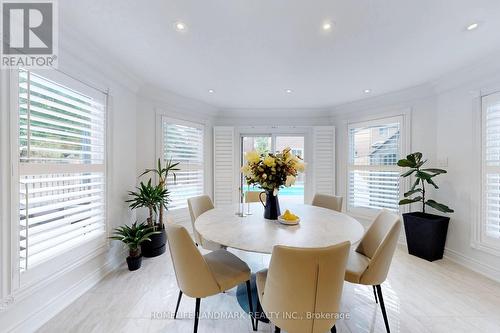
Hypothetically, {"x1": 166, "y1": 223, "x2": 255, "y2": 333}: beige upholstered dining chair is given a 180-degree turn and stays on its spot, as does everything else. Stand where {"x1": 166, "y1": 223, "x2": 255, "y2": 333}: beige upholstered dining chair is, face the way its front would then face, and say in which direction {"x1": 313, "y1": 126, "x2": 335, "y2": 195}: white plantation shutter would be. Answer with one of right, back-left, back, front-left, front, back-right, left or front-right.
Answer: back

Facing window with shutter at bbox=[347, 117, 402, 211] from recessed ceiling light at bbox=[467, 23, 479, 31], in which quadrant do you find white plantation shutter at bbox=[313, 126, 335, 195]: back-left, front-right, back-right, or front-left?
front-left

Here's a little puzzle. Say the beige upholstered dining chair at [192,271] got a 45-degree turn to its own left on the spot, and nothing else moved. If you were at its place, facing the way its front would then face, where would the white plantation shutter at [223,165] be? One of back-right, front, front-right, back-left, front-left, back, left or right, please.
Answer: front

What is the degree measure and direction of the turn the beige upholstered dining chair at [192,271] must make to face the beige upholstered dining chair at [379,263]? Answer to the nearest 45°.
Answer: approximately 45° to its right

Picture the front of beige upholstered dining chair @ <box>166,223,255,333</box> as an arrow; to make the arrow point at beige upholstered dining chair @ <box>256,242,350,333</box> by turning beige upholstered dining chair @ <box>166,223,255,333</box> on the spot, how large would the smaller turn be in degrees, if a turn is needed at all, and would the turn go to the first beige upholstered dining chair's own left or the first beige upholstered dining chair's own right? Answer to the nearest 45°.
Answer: approximately 90° to the first beige upholstered dining chair's own right

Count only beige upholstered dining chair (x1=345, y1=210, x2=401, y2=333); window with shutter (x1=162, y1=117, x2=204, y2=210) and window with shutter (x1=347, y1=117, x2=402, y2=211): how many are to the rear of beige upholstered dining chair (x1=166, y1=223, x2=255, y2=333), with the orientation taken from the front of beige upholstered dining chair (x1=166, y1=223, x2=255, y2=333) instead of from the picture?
0

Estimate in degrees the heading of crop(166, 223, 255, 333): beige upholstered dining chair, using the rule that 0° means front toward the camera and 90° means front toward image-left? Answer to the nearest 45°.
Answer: approximately 225°

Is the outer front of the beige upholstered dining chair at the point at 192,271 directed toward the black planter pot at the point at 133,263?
no

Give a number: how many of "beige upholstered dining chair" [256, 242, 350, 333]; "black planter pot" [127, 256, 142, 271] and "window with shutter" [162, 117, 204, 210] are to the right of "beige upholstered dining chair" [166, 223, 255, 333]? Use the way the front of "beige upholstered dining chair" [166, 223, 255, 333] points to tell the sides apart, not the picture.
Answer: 1

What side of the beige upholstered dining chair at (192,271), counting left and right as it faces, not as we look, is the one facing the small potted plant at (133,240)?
left

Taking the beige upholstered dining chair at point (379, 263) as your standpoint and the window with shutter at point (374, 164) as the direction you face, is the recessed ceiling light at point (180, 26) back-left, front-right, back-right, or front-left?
back-left

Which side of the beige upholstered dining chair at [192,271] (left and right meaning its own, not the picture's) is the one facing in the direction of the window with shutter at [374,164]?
front

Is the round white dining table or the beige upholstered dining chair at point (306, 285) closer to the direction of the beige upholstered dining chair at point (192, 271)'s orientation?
the round white dining table

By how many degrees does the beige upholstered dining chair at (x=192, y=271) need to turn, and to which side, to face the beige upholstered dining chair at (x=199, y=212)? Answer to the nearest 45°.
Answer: approximately 45° to its left

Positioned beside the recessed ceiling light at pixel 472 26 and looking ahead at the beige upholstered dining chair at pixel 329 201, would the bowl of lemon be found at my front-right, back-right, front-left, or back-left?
front-left

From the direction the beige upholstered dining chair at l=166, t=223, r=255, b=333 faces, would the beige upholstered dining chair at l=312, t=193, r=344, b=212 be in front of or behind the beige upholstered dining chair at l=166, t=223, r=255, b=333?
in front
